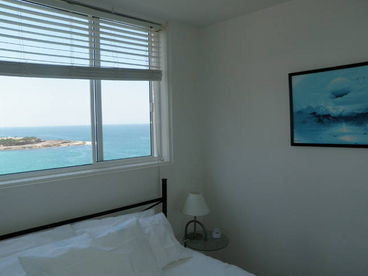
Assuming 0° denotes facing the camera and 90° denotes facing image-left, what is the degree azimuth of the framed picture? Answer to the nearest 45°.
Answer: approximately 45°

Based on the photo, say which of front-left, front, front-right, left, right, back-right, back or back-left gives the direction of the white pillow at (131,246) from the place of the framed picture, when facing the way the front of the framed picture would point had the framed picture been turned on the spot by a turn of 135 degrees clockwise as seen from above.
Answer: back-left

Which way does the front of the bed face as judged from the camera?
facing the viewer and to the right of the viewer

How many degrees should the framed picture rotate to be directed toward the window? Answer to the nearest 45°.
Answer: approximately 45° to its right

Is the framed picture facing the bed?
yes

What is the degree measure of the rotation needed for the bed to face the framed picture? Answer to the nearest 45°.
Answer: approximately 45° to its left

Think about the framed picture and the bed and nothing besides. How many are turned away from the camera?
0

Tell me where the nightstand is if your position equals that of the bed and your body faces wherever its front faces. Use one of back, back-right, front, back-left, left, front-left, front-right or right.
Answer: left

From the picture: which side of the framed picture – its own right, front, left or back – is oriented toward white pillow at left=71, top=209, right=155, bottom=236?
front
